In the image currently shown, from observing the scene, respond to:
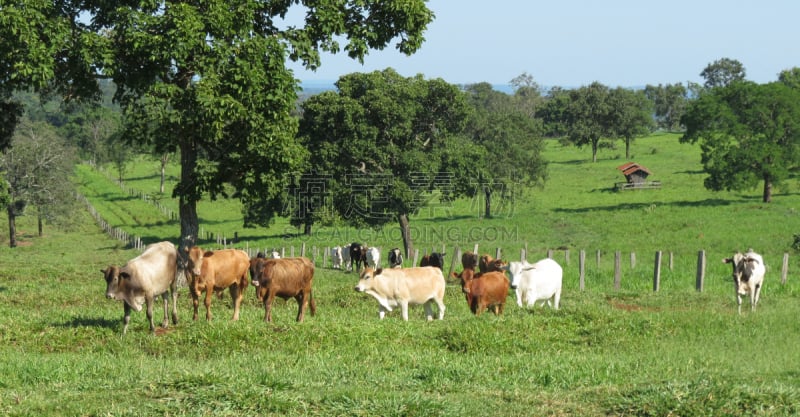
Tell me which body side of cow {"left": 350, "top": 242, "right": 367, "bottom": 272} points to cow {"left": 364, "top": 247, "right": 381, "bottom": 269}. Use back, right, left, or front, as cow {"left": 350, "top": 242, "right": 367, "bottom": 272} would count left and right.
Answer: left

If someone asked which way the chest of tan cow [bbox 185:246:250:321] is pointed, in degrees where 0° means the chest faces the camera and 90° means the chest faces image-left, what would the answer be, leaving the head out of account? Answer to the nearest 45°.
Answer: approximately 45°

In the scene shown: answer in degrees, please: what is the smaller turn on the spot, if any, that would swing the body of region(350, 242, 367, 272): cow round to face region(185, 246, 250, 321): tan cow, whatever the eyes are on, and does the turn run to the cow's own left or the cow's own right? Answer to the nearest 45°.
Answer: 0° — it already faces it

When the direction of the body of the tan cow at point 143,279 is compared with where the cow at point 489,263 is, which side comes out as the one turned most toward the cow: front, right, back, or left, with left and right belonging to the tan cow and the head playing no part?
back

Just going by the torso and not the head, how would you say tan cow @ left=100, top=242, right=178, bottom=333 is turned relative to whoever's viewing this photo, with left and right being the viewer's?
facing the viewer and to the left of the viewer

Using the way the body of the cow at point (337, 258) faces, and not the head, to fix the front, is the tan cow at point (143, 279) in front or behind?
in front

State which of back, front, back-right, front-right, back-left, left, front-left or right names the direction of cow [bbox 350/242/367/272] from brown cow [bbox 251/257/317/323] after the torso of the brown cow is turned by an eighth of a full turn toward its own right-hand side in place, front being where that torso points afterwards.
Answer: right

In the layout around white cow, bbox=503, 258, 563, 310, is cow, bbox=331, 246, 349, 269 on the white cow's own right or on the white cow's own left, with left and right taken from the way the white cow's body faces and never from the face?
on the white cow's own right

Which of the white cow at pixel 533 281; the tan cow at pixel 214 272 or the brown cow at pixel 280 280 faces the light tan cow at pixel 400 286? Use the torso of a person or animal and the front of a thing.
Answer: the white cow at pixel 533 281

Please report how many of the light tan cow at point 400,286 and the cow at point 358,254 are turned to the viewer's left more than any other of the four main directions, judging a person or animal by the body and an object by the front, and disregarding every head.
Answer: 1

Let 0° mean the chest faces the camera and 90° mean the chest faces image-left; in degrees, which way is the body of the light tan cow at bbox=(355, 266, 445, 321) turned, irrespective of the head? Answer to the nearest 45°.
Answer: approximately 90°

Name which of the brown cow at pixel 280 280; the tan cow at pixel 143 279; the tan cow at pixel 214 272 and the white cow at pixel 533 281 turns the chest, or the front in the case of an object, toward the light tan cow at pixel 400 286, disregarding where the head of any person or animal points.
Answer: the white cow at pixel 533 281
